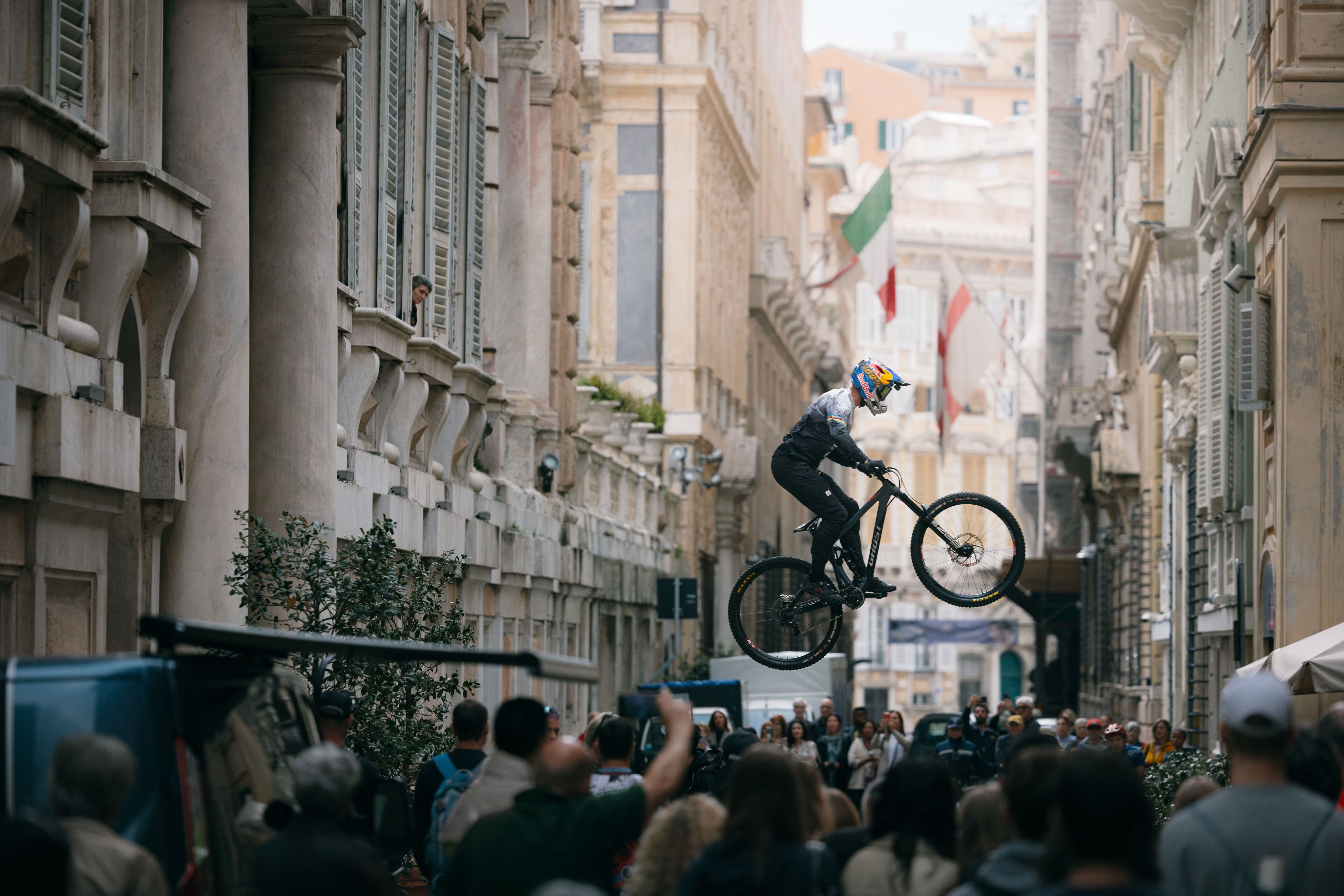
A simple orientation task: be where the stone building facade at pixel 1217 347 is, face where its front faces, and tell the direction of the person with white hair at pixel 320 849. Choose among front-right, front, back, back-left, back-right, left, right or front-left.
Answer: left

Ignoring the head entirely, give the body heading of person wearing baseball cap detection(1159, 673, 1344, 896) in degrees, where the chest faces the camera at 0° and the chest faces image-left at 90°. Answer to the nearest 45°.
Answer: approximately 180°

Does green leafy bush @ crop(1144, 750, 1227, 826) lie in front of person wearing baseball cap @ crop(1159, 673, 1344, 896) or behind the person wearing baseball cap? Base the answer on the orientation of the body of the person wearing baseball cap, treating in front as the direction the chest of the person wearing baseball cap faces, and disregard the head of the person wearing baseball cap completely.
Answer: in front

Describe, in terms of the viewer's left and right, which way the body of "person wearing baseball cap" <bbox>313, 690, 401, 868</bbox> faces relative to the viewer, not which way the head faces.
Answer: facing away from the viewer

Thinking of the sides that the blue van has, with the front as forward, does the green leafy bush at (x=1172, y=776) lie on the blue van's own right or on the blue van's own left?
on the blue van's own right

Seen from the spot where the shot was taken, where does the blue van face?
facing away from the viewer and to the left of the viewer

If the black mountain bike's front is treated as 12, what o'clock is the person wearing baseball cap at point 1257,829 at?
The person wearing baseball cap is roughly at 3 o'clock from the black mountain bike.

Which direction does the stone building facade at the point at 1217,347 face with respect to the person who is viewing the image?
facing to the left of the viewer

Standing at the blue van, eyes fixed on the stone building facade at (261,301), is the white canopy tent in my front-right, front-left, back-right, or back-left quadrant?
front-right

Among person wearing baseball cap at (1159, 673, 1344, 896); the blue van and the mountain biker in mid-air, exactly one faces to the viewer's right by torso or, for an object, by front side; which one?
the mountain biker in mid-air

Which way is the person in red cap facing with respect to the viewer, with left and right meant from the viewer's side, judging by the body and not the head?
facing the viewer

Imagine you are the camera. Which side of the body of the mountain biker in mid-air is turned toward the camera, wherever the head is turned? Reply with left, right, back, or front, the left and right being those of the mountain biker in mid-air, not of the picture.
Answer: right

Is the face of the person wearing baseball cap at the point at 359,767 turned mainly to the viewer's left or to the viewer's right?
to the viewer's right

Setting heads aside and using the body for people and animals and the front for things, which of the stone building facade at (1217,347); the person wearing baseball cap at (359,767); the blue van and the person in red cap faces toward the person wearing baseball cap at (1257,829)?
the person in red cap

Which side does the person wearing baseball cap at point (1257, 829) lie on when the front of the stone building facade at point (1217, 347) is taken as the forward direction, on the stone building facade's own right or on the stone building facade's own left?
on the stone building facade's own left

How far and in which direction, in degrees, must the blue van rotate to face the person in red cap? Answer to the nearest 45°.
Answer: approximately 90° to its right

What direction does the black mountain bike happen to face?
to the viewer's right
